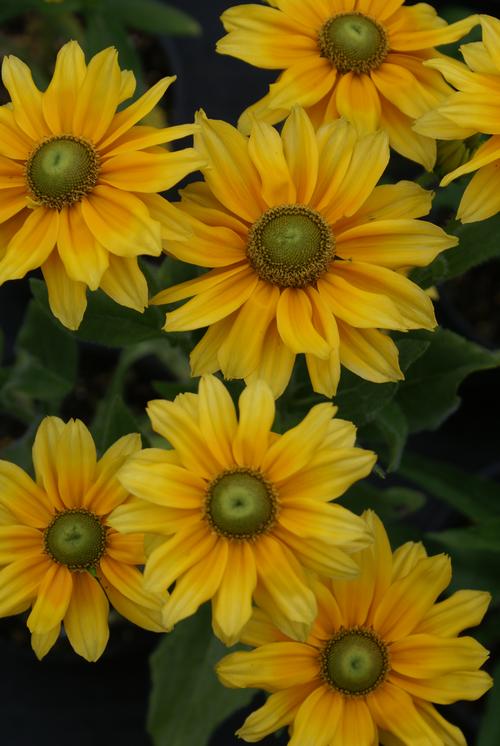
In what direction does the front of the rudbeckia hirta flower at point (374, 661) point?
toward the camera

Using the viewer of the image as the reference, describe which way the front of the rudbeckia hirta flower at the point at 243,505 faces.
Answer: facing the viewer

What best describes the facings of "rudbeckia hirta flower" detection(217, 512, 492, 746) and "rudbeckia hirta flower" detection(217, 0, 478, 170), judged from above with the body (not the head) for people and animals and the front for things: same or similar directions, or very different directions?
same or similar directions

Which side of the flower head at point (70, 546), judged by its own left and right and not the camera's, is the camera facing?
front

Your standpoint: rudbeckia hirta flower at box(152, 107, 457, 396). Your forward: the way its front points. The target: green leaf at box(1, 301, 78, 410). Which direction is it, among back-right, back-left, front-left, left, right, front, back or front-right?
back-right

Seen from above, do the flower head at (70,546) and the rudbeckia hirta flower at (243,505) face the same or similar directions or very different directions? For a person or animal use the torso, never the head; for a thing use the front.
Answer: same or similar directions

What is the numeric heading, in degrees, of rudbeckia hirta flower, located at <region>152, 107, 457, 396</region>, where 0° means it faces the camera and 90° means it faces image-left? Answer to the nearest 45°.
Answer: approximately 0°

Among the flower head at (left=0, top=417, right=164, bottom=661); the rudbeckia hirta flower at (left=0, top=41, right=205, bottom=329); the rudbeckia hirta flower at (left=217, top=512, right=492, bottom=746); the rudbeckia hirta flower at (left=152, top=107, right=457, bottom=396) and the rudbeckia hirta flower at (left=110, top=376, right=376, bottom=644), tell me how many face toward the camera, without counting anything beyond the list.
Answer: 5

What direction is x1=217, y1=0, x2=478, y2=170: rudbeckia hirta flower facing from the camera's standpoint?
toward the camera
